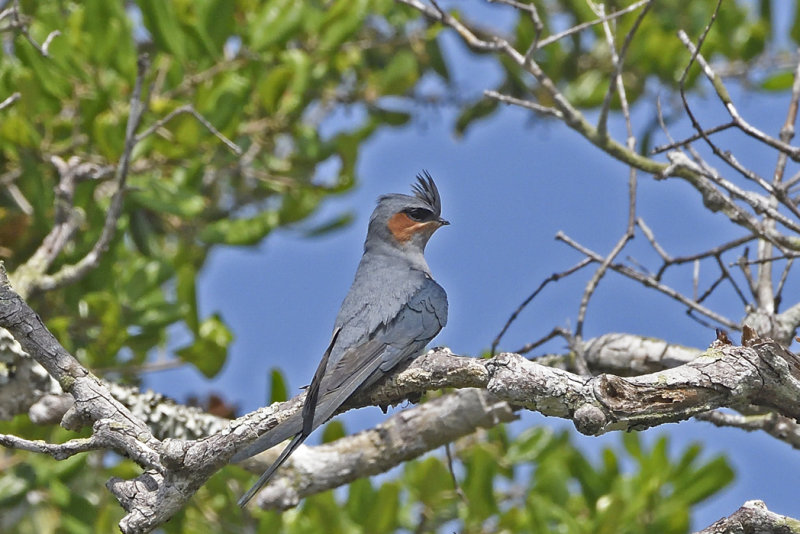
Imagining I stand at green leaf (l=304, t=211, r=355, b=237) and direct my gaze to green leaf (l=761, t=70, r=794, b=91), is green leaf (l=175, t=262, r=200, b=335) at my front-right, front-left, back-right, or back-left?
back-right

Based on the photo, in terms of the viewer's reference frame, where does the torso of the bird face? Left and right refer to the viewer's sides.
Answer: facing away from the viewer and to the right of the viewer

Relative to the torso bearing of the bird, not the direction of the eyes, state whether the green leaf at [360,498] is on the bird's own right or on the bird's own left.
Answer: on the bird's own left

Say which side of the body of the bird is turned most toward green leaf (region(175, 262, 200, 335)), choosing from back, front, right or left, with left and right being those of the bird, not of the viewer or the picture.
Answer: left
